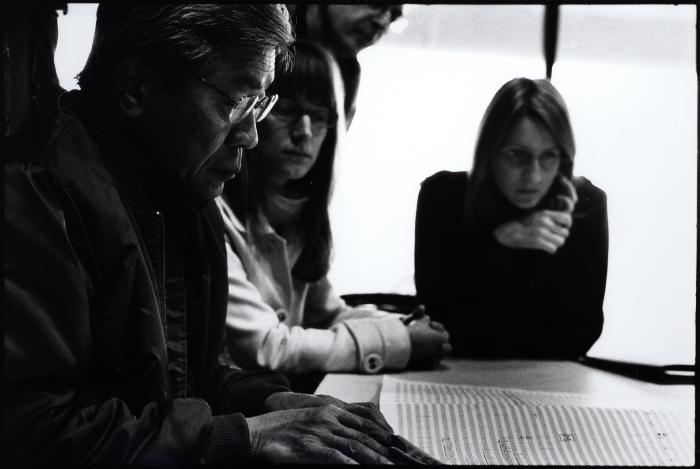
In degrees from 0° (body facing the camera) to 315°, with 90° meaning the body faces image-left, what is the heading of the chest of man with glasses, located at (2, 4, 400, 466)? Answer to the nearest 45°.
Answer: approximately 315°

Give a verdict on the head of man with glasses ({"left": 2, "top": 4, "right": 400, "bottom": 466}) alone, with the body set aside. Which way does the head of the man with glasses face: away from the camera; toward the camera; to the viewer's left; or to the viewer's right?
to the viewer's right

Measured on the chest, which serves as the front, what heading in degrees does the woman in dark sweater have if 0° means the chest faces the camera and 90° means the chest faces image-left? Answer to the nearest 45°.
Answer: approximately 0°

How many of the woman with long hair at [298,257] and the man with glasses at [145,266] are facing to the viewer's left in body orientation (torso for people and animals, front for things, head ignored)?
0

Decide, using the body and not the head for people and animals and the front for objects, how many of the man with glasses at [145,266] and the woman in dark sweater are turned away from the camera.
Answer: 0

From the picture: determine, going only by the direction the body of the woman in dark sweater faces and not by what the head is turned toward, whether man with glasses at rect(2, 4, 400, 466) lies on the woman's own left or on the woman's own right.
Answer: on the woman's own right

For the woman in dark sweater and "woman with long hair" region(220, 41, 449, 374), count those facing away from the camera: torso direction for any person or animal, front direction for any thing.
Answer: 0
